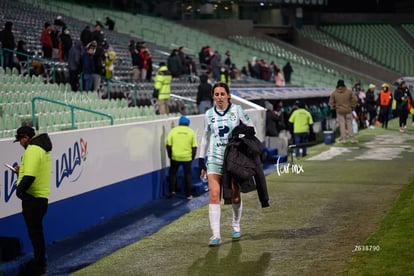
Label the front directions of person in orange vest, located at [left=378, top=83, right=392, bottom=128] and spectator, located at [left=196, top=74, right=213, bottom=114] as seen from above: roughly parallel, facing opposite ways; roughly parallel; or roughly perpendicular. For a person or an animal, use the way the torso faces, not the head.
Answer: roughly parallel, facing opposite ways

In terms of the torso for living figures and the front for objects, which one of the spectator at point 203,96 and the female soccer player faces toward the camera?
the female soccer player

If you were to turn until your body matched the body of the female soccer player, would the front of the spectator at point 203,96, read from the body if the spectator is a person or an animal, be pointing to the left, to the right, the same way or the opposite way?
the opposite way

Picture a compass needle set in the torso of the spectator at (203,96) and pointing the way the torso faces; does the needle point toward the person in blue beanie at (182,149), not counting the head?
no

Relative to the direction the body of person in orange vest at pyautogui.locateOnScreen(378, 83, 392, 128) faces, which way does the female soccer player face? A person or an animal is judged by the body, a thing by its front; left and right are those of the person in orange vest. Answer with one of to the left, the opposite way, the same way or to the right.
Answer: the same way

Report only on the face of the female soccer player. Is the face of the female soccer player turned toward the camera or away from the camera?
toward the camera

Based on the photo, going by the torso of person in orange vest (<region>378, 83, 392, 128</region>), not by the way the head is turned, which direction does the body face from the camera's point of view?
toward the camera

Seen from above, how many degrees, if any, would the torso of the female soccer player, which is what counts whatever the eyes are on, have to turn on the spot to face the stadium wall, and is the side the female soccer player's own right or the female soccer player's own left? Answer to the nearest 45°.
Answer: approximately 135° to the female soccer player's own right

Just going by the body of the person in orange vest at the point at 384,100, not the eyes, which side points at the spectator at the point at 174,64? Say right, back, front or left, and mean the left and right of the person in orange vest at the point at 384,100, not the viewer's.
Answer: right

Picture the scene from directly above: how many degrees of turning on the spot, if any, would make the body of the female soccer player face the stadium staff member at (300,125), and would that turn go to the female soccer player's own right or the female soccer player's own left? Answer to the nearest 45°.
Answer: approximately 180°

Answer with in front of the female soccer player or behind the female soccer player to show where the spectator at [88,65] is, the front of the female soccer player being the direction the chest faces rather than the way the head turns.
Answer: behind
